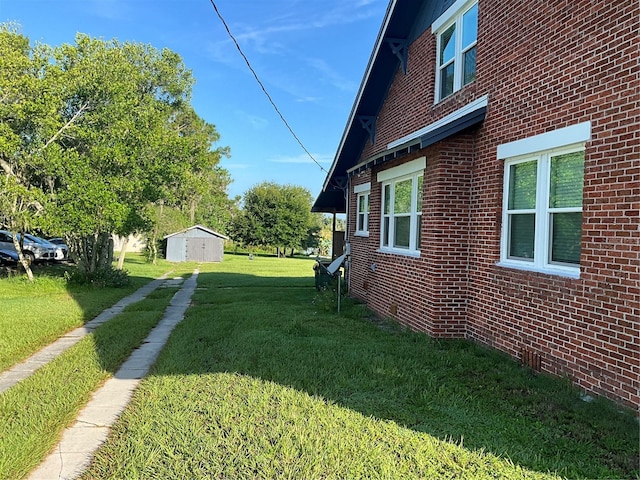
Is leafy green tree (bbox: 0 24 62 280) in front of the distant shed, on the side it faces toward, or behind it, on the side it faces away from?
in front

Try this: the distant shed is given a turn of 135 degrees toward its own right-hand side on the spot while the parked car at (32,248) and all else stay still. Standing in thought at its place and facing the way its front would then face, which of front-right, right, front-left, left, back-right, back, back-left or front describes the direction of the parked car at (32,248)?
left

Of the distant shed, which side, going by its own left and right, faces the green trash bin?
front

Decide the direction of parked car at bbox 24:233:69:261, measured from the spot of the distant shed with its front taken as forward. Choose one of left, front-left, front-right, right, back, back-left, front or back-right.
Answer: front-right

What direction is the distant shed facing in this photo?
toward the camera

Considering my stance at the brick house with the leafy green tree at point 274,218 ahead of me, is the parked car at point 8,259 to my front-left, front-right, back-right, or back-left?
front-left

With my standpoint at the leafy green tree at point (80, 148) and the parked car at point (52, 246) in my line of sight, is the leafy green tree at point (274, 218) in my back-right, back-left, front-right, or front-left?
front-right

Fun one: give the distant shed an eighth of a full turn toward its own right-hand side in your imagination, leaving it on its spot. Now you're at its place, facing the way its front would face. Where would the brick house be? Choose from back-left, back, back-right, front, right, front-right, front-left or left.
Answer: front-left
